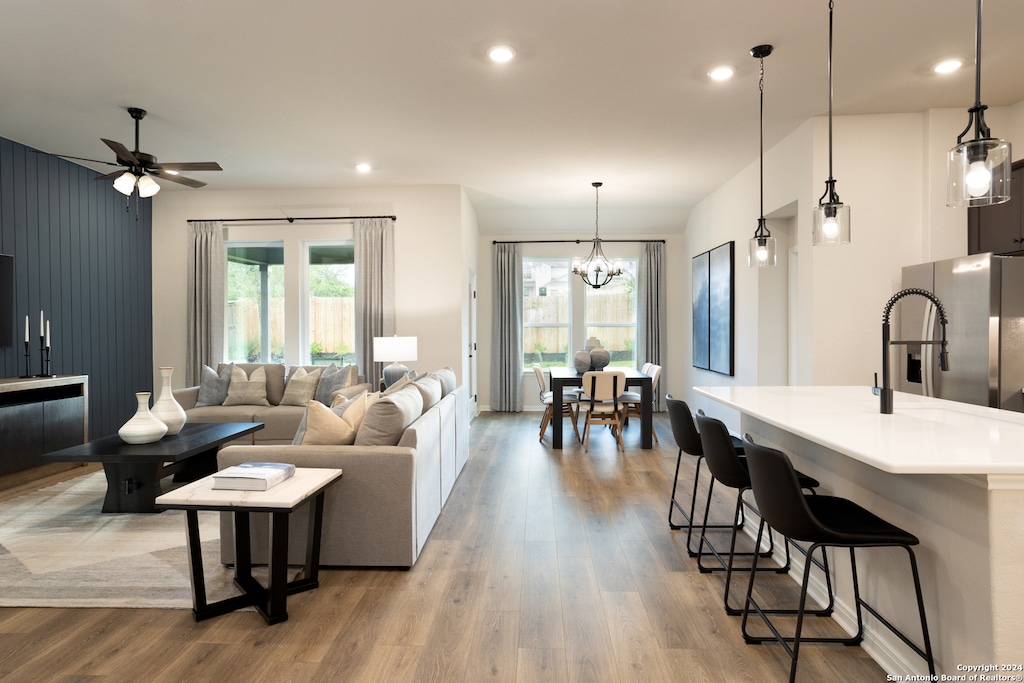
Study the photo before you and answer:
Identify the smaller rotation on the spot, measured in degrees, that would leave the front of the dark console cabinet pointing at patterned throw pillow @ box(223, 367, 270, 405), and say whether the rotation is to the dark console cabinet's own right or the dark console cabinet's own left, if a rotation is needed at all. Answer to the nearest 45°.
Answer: approximately 45° to the dark console cabinet's own left

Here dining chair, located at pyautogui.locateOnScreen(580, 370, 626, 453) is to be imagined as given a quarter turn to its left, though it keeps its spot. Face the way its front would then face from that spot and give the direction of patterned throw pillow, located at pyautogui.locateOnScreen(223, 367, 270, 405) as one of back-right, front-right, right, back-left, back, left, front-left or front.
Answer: front

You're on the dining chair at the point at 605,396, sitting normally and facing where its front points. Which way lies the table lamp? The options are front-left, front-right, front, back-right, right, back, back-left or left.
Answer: left

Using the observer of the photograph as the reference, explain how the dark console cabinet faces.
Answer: facing the viewer and to the right of the viewer

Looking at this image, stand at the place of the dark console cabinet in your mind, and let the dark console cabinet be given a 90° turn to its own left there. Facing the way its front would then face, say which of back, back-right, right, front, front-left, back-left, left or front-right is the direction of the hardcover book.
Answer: back-right

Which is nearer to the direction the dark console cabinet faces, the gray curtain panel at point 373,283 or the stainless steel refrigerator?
the stainless steel refrigerator

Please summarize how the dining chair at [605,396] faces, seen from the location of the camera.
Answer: facing away from the viewer

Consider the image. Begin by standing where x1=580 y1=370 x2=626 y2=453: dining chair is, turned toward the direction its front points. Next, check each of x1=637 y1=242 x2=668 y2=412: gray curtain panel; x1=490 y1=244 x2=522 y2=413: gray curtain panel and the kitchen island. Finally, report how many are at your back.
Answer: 1

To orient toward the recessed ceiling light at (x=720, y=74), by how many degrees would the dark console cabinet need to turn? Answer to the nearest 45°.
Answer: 0° — it already faces it

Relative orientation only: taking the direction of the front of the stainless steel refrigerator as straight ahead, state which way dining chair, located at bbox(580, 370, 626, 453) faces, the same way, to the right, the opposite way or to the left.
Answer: to the right

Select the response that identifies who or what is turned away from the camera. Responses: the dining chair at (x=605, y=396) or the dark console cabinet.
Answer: the dining chair

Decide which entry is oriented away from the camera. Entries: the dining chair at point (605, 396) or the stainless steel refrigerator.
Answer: the dining chair

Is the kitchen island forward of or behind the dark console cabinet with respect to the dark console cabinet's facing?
forward

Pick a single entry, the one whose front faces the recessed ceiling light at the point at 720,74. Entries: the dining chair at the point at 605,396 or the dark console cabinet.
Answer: the dark console cabinet

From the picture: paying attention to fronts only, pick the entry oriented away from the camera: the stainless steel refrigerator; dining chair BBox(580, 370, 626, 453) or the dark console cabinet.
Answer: the dining chair

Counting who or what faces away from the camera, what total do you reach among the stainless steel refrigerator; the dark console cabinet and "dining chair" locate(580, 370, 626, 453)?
1

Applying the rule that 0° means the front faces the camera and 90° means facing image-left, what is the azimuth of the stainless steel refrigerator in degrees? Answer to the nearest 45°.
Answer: approximately 45°

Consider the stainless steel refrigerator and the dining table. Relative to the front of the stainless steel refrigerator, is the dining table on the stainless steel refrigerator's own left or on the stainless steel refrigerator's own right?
on the stainless steel refrigerator's own right

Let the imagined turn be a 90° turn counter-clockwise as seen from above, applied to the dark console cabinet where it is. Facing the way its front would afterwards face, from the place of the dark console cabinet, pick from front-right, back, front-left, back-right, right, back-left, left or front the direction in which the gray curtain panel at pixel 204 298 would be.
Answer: front

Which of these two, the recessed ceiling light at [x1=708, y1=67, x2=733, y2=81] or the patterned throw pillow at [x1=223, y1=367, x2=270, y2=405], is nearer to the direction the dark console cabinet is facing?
the recessed ceiling light
